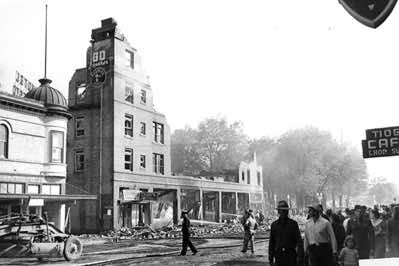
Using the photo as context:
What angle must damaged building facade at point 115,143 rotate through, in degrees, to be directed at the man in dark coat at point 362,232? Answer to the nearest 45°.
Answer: approximately 45° to its right

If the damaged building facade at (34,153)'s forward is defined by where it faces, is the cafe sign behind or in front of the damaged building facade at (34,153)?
in front

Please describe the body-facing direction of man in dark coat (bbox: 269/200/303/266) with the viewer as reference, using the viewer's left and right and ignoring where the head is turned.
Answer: facing the viewer

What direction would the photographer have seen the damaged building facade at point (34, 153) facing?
facing the viewer and to the right of the viewer

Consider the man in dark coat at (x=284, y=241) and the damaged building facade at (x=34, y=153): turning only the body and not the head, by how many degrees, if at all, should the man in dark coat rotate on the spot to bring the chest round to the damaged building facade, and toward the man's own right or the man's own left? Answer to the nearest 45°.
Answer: approximately 135° to the man's own right

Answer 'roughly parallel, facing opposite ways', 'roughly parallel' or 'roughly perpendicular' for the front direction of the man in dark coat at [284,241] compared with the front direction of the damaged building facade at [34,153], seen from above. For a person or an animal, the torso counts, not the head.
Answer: roughly perpendicular
